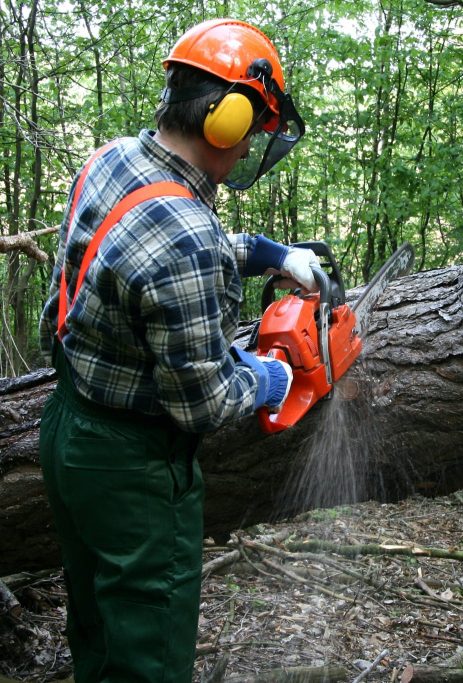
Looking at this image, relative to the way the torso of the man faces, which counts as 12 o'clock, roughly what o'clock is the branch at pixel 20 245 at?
The branch is roughly at 10 o'clock from the man.

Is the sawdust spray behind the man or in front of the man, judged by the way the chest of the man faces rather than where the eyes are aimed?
in front

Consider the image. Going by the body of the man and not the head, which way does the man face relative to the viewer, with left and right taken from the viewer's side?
facing away from the viewer and to the right of the viewer

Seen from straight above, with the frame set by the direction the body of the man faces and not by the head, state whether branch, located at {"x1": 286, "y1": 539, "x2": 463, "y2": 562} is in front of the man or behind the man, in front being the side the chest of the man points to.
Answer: in front

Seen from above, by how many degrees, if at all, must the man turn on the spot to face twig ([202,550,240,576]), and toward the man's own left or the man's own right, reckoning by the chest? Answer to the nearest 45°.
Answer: approximately 45° to the man's own left

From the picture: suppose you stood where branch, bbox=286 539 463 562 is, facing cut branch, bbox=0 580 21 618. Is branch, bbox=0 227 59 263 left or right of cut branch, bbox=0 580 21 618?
right
